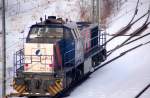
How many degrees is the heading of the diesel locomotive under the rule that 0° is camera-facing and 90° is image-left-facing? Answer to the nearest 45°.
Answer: approximately 45°
